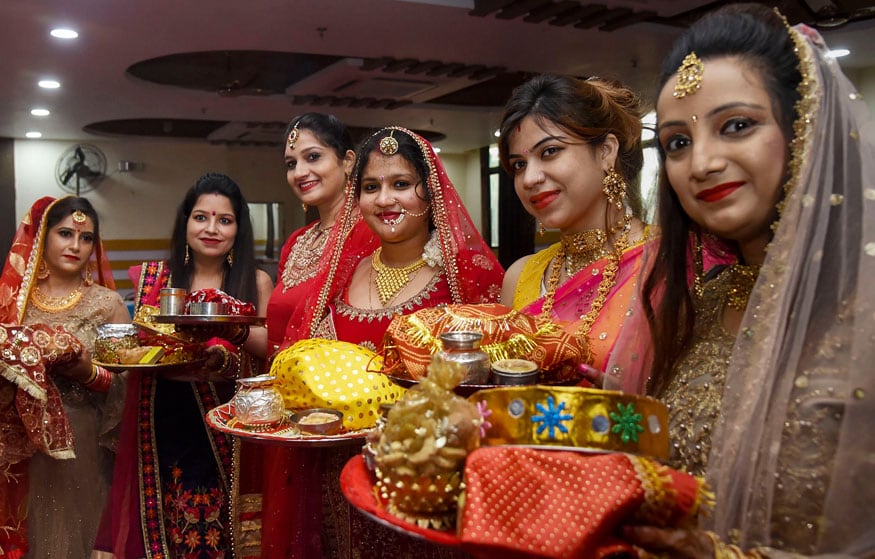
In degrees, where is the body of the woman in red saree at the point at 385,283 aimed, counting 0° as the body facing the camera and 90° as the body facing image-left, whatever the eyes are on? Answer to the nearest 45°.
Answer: approximately 0°

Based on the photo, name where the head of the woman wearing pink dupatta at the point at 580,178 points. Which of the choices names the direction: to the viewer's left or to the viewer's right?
to the viewer's left

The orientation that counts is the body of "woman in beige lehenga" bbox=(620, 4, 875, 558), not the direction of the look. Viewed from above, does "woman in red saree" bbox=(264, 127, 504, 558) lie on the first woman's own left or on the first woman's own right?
on the first woman's own right

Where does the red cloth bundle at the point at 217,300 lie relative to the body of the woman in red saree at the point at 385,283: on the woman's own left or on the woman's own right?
on the woman's own right

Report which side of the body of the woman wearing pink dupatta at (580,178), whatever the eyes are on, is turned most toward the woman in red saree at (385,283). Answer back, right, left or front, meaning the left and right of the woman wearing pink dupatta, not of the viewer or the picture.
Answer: right

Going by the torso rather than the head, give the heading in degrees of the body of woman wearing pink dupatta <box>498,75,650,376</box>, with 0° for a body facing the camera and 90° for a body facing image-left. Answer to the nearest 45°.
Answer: approximately 45°

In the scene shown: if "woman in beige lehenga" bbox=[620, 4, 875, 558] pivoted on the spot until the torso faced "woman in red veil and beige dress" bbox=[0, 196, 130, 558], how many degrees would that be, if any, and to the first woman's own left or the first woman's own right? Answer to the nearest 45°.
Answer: approximately 90° to the first woman's own right

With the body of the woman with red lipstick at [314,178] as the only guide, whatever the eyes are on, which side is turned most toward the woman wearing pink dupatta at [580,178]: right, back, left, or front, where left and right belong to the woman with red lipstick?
left

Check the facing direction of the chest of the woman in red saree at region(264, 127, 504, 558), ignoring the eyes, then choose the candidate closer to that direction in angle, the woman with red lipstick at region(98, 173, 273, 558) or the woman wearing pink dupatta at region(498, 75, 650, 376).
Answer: the woman wearing pink dupatta

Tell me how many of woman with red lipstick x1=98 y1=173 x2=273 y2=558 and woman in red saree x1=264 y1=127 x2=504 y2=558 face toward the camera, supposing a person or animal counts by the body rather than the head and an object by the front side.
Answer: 2

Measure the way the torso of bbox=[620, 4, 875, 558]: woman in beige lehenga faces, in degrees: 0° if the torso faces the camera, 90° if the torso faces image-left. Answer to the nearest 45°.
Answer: approximately 45°

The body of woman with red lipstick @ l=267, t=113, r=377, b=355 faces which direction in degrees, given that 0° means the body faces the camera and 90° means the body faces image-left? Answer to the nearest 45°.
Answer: approximately 45°

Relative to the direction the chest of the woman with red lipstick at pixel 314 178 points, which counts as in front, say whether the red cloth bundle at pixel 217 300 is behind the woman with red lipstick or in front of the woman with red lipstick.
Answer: in front
